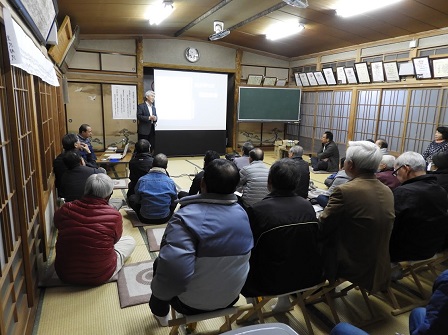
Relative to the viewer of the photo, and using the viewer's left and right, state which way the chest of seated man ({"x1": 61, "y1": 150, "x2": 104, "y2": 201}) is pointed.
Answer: facing away from the viewer and to the right of the viewer

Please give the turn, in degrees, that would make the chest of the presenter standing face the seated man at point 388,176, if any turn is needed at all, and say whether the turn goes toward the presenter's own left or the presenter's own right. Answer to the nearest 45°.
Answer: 0° — they already face them

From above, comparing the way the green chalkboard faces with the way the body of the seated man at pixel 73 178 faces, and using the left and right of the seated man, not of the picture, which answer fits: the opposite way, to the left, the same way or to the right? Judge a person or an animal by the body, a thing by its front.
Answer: the opposite way

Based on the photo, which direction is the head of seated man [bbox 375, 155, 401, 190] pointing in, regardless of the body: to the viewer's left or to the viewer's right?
to the viewer's left

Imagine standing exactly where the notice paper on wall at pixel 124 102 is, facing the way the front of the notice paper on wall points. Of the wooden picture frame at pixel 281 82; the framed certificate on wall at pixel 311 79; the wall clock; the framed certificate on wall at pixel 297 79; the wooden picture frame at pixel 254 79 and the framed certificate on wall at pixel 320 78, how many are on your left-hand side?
6

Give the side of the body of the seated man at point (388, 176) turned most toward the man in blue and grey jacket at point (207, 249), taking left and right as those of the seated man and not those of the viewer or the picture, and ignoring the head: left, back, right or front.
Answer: left

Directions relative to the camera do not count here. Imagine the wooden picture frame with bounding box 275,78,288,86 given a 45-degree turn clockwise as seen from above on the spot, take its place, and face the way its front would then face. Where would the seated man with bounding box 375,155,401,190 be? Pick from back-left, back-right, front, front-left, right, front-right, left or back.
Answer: front-left

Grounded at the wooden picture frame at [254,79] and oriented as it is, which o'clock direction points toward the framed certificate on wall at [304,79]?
The framed certificate on wall is roughly at 9 o'clock from the wooden picture frame.

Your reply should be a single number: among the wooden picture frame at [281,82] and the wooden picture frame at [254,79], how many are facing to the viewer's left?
0

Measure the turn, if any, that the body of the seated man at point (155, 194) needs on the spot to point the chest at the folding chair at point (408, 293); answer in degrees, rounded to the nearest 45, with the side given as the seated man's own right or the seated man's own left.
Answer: approximately 135° to the seated man's own right

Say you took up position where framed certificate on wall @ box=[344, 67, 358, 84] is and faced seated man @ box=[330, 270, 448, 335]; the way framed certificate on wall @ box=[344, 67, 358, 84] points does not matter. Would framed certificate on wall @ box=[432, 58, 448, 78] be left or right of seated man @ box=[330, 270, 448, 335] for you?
left

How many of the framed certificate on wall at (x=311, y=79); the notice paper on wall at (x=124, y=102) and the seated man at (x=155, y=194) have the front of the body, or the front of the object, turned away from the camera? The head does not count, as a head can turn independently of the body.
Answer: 1

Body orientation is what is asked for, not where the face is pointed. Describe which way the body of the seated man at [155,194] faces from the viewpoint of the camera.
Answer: away from the camera

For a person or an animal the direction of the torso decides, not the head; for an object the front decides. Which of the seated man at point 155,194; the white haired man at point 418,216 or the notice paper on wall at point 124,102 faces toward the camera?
the notice paper on wall

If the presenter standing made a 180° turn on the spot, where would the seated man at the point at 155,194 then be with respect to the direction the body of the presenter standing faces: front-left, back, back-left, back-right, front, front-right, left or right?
back-left

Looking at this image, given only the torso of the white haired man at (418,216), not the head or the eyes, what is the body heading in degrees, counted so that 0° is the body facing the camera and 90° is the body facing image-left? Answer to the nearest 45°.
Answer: approximately 135°
